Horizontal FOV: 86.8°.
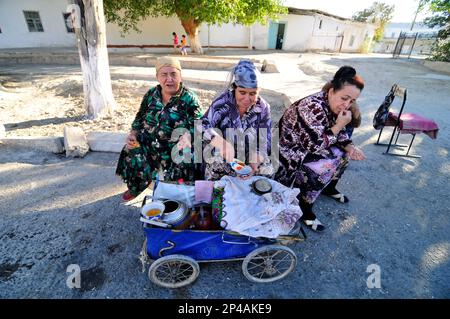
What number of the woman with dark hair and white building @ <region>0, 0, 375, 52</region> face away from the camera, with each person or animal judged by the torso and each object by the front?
0

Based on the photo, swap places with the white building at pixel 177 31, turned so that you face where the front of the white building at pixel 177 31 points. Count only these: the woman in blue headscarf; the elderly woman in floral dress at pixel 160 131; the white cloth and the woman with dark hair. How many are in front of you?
4

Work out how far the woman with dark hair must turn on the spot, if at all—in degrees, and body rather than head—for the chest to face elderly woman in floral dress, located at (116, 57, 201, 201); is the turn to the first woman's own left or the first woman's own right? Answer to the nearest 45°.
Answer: approximately 135° to the first woman's own right

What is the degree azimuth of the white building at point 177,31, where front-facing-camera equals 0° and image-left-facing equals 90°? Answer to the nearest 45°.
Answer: approximately 0°

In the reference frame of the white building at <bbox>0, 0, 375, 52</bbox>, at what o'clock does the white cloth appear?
The white cloth is roughly at 12 o'clock from the white building.

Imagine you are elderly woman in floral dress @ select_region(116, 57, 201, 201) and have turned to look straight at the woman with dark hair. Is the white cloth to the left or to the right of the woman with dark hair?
right

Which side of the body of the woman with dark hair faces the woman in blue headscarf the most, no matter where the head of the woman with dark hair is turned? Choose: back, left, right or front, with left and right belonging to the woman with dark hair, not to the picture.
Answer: right

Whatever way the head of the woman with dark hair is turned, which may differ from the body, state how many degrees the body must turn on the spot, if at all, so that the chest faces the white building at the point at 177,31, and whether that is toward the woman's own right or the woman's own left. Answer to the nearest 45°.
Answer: approximately 180°

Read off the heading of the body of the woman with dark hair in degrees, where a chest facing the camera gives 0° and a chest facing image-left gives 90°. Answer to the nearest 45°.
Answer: approximately 315°

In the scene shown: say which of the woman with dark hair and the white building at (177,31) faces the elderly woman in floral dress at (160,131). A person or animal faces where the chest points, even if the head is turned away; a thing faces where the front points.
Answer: the white building

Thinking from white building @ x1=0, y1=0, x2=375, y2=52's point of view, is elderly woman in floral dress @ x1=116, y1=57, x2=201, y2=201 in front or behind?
in front
